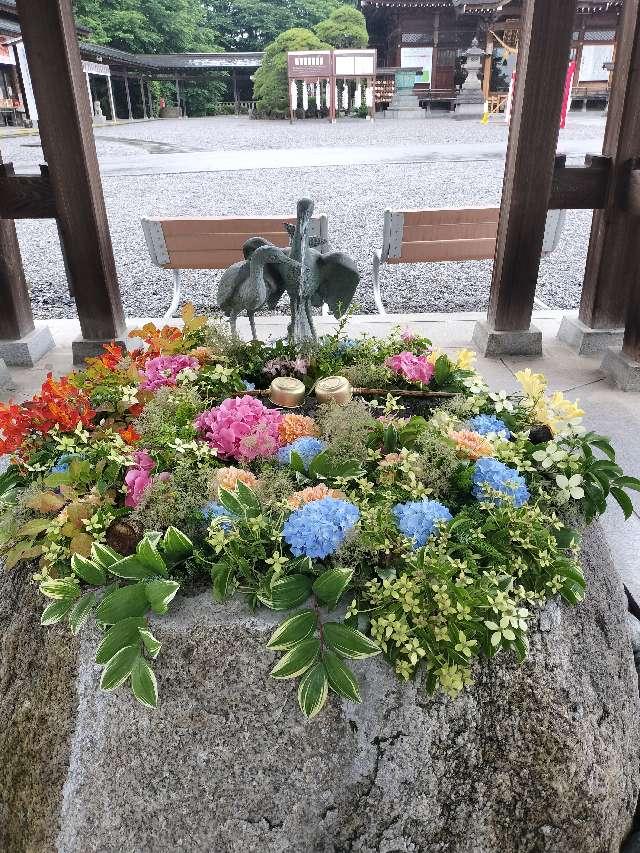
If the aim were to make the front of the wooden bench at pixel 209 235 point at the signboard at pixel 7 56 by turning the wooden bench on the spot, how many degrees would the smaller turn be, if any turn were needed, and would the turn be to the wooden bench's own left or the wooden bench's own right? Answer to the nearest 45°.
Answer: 0° — it already faces it

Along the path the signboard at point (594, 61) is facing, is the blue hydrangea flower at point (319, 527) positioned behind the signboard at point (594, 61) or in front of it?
in front

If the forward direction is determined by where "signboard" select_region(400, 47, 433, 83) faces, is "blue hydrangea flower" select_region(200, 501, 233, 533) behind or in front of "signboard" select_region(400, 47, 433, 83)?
in front

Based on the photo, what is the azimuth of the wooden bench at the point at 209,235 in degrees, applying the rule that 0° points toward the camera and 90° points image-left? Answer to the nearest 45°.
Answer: approximately 180°

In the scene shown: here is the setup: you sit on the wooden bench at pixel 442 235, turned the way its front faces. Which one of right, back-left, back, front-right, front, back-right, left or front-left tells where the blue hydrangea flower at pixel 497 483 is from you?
back

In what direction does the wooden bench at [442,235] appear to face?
away from the camera

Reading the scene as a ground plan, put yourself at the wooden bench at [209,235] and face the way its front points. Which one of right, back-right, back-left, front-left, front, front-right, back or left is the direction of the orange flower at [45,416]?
back

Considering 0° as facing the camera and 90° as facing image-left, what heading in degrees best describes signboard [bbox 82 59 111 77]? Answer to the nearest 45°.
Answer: approximately 315°

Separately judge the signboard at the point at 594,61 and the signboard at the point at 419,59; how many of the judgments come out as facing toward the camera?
2

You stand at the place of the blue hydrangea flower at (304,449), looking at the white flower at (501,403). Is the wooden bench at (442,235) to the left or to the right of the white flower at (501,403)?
left

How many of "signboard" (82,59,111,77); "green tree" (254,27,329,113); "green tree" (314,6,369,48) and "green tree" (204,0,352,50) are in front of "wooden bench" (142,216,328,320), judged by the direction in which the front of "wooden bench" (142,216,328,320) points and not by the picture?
4

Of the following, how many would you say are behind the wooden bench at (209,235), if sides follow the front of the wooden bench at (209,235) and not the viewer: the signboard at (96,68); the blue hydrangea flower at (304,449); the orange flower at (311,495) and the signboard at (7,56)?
2

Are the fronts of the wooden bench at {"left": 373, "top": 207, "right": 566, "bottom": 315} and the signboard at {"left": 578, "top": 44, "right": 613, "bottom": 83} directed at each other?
yes

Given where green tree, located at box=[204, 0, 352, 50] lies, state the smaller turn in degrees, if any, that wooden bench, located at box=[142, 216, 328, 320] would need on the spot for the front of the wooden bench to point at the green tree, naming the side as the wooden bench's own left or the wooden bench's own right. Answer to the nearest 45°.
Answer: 0° — it already faces it

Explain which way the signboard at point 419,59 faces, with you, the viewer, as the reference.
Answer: facing the viewer

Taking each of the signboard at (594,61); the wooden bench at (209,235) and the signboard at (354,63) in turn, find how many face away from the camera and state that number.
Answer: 1

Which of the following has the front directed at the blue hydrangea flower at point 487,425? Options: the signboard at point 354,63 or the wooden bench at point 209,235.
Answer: the signboard

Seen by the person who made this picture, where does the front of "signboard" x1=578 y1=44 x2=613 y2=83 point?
facing the viewer
